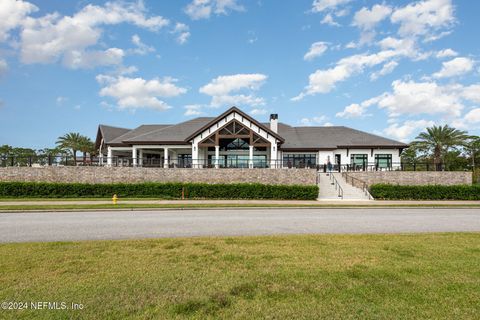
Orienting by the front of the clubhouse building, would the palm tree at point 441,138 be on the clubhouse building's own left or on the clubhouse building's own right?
on the clubhouse building's own left

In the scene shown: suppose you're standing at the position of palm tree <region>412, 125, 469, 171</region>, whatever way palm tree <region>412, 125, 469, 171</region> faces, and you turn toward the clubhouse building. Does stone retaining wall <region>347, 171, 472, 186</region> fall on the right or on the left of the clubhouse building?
left

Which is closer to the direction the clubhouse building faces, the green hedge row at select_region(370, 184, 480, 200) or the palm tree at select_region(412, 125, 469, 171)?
the green hedge row

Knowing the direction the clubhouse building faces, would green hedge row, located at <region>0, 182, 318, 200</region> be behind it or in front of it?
in front

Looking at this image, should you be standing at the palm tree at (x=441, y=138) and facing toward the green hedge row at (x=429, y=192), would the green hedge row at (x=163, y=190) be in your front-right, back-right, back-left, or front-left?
front-right

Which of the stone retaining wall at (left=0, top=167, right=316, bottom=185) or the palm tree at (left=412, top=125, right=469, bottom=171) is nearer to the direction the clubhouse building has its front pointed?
the stone retaining wall

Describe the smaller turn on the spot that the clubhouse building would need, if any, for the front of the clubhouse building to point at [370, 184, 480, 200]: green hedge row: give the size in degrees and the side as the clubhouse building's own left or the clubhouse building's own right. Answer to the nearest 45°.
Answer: approximately 45° to the clubhouse building's own left

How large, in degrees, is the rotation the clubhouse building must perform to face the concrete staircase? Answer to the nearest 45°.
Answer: approximately 45° to its left

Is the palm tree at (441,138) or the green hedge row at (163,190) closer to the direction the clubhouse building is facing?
the green hedge row

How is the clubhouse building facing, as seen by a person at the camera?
facing the viewer
